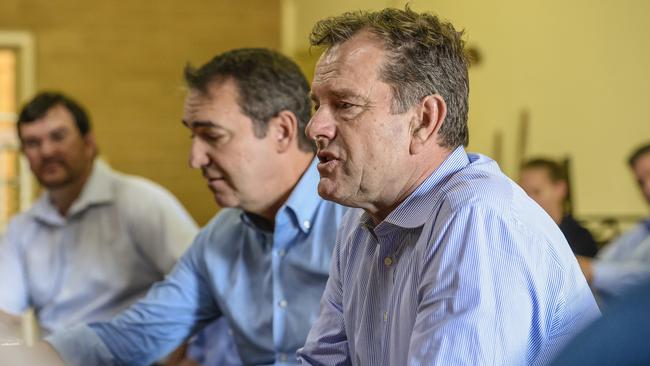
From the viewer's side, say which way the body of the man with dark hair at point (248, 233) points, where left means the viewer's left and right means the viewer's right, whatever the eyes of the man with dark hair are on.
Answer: facing the viewer and to the left of the viewer

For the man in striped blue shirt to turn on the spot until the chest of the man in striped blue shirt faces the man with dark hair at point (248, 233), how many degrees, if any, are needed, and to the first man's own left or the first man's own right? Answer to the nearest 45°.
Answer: approximately 90° to the first man's own right

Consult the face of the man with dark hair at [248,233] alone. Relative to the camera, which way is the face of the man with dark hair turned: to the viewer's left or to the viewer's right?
to the viewer's left

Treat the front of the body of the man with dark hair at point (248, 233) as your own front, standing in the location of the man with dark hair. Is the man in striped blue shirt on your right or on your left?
on your left

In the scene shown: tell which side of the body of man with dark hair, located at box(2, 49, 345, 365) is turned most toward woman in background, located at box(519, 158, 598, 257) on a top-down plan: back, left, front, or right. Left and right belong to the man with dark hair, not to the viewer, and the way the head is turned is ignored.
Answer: back

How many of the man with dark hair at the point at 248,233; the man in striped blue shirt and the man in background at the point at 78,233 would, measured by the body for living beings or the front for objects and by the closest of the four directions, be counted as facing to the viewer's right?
0

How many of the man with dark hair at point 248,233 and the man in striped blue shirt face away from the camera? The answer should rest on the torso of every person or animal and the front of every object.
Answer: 0

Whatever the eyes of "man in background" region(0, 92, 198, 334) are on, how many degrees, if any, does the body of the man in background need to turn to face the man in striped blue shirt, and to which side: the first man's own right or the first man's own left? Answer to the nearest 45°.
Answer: approximately 45° to the first man's own left

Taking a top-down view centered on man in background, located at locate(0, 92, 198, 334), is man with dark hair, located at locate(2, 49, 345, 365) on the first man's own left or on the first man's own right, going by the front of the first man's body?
on the first man's own left

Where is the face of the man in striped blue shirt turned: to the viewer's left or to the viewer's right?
to the viewer's left
